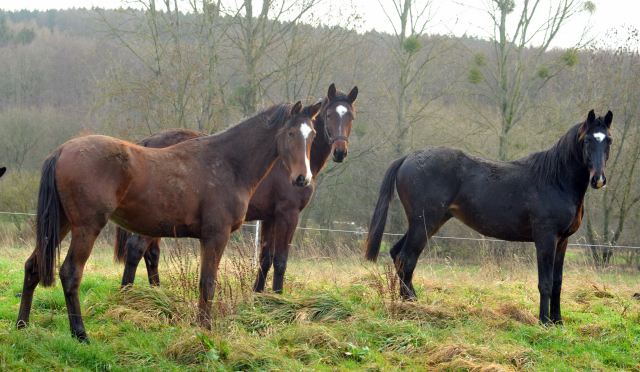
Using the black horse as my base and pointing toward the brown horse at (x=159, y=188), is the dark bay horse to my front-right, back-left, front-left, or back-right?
front-right

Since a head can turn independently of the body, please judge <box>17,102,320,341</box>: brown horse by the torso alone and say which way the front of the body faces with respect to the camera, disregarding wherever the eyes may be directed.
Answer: to the viewer's right

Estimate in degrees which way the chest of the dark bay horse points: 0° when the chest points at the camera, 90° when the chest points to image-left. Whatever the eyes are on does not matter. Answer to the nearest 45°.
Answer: approximately 270°

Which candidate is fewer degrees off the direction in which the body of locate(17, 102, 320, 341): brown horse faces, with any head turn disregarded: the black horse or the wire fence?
the black horse

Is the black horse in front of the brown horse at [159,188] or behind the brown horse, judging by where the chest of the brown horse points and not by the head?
in front

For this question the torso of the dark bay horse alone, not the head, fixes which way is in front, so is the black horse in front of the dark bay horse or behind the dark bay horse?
in front

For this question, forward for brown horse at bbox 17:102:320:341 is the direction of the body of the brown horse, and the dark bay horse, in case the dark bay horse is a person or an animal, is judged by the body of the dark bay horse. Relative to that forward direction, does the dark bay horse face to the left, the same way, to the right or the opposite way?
the same way

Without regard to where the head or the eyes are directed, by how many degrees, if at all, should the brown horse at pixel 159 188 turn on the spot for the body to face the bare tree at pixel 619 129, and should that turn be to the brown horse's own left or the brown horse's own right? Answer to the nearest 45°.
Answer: approximately 45° to the brown horse's own left

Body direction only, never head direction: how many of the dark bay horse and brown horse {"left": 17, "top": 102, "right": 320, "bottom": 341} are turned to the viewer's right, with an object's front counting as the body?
2
